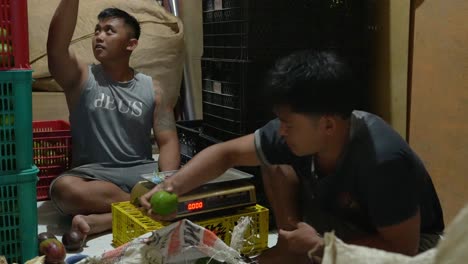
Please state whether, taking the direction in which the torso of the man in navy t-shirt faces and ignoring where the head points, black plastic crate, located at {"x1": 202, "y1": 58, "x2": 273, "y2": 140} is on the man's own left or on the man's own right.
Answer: on the man's own right

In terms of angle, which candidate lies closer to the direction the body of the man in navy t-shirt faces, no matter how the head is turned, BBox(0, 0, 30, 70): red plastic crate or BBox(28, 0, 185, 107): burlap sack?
the red plastic crate

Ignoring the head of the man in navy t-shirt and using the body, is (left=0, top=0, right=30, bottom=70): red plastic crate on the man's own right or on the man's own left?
on the man's own right

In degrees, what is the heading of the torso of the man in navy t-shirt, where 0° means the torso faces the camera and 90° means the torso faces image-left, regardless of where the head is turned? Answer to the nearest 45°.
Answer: approximately 45°

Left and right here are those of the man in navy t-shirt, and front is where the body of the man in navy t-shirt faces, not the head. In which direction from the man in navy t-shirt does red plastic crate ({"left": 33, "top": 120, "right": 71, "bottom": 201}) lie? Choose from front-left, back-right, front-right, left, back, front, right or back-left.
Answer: right

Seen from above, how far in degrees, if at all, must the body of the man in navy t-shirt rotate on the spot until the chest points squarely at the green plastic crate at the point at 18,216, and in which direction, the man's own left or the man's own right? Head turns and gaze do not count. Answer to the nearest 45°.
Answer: approximately 45° to the man's own right

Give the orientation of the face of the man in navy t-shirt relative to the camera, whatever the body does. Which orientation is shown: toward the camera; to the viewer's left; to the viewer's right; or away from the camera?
to the viewer's left

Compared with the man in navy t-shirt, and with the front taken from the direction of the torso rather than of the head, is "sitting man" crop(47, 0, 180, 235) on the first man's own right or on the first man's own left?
on the first man's own right

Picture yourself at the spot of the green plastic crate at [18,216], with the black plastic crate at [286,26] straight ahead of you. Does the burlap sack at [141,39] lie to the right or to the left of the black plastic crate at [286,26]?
left
